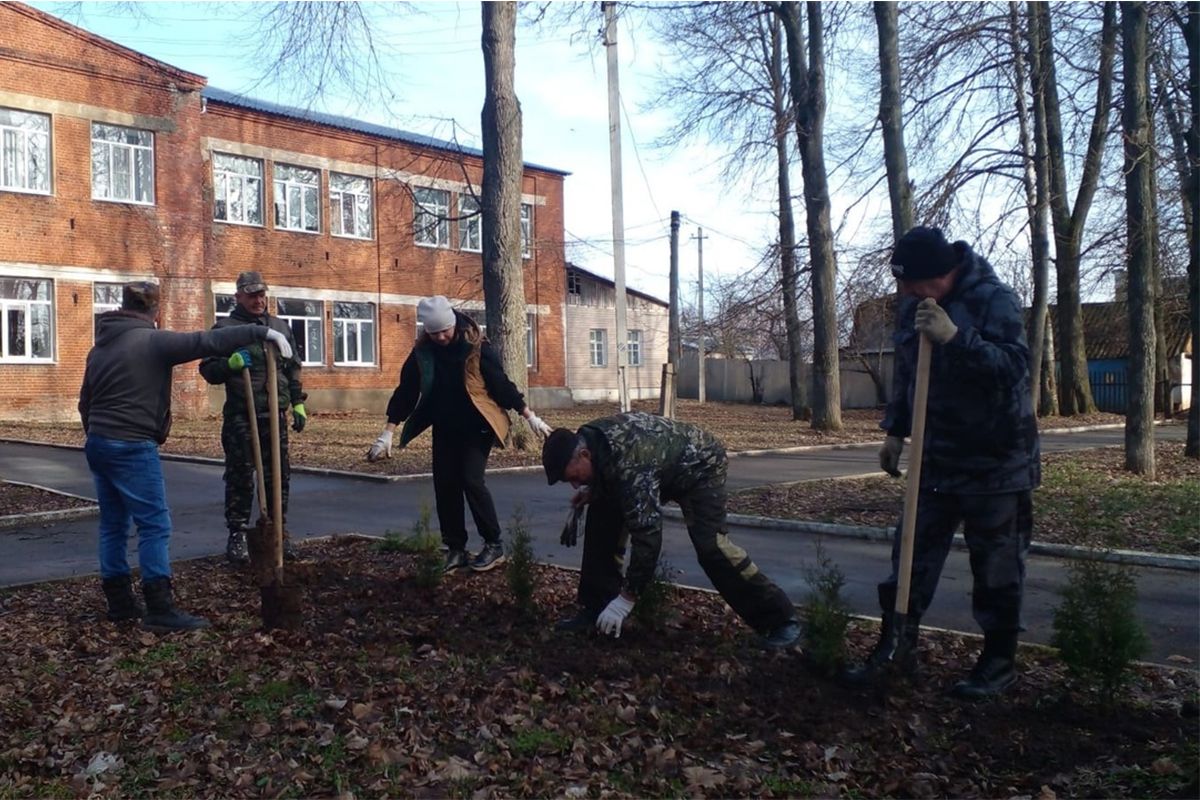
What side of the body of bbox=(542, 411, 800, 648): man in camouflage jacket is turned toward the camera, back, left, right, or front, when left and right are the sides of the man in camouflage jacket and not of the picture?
left

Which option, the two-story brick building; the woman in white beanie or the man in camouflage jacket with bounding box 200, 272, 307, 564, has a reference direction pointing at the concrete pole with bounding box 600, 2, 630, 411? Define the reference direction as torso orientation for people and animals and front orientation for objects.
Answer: the two-story brick building

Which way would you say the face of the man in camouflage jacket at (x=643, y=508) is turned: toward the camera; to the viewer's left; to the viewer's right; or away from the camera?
to the viewer's left

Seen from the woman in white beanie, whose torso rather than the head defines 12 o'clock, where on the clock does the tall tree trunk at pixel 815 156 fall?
The tall tree trunk is roughly at 7 o'clock from the woman in white beanie.

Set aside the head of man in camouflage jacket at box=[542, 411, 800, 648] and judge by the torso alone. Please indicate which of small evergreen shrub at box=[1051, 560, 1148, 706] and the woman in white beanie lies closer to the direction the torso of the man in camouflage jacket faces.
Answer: the woman in white beanie

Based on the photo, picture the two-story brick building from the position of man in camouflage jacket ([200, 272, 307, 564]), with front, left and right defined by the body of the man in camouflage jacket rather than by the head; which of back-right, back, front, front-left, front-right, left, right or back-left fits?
back

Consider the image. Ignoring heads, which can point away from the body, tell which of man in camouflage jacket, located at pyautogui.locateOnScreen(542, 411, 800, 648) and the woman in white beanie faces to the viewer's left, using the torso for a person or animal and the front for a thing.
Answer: the man in camouflage jacket

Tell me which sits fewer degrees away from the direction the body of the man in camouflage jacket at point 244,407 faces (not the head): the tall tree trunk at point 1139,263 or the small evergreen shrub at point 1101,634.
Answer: the small evergreen shrub

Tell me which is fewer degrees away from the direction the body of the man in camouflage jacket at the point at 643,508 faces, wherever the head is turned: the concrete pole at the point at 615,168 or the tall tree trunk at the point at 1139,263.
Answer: the concrete pole

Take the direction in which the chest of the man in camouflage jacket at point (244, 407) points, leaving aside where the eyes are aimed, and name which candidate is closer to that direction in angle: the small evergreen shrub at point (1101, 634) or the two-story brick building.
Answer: the small evergreen shrub

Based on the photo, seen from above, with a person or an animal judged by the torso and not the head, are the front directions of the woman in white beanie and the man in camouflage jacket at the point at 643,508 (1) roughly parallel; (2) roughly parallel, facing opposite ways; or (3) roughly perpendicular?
roughly perpendicular
